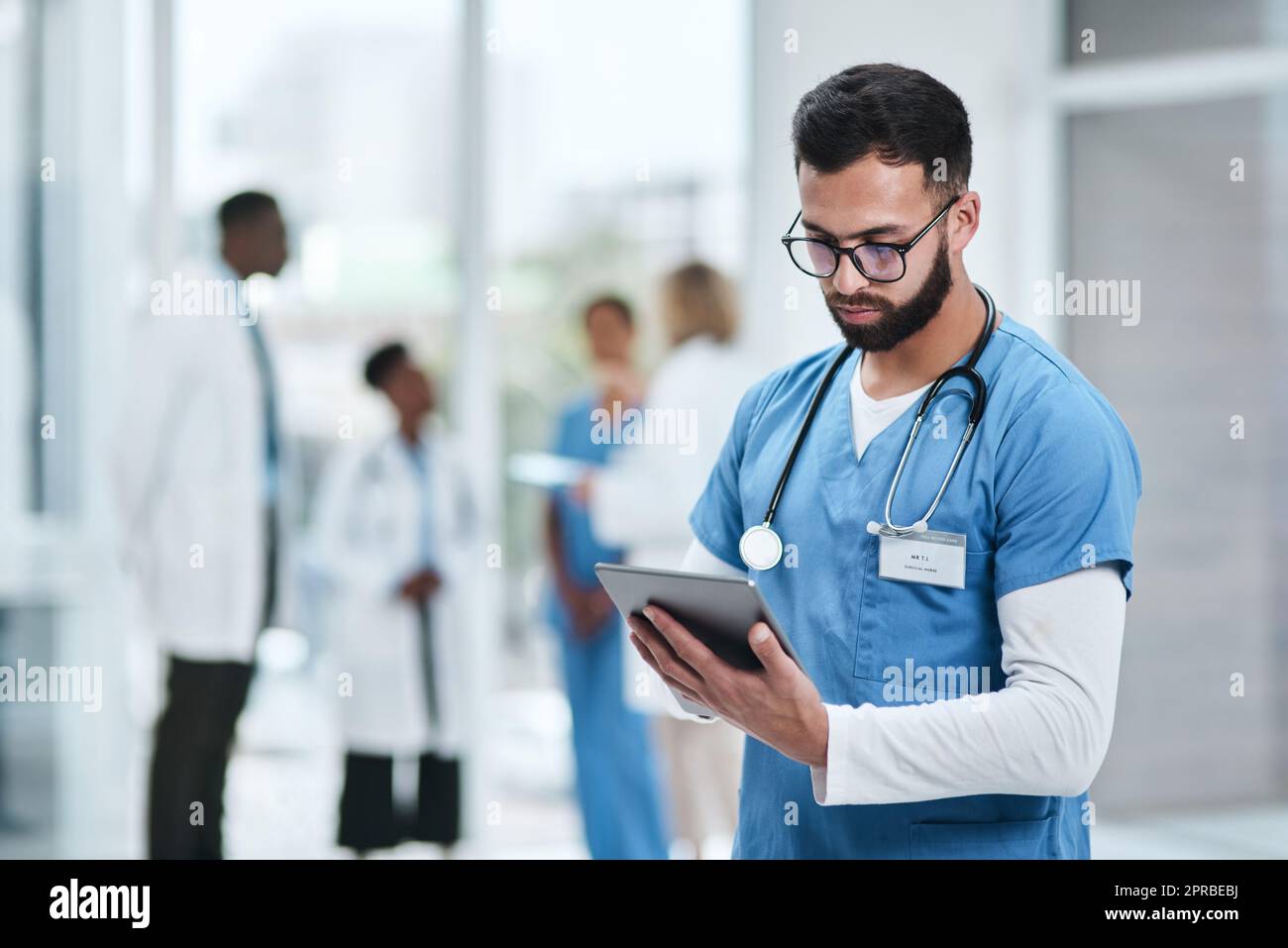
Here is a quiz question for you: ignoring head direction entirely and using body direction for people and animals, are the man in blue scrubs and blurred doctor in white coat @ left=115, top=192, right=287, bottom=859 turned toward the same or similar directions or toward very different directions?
very different directions

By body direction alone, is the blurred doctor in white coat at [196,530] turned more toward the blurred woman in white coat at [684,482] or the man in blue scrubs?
the blurred woman in white coat

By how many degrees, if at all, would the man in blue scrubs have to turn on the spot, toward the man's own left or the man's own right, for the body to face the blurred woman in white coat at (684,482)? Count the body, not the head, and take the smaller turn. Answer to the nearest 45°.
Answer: approximately 135° to the man's own right

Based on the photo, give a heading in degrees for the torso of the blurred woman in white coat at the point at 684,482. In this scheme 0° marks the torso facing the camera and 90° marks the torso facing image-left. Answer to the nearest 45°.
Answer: approximately 135°

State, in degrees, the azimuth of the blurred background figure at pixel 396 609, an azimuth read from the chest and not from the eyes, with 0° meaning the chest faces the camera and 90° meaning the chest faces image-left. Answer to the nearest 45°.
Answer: approximately 315°

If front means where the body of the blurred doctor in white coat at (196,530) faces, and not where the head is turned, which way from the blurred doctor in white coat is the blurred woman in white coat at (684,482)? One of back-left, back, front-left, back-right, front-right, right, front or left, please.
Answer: front

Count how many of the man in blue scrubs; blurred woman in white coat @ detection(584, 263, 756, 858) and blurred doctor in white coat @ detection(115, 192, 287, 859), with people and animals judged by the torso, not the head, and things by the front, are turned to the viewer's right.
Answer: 1

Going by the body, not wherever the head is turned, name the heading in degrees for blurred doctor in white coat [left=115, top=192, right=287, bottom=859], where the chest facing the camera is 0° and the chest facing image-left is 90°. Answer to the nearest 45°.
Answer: approximately 270°

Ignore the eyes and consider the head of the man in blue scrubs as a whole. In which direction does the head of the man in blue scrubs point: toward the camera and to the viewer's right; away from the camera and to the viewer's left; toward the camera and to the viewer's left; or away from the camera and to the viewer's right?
toward the camera and to the viewer's left

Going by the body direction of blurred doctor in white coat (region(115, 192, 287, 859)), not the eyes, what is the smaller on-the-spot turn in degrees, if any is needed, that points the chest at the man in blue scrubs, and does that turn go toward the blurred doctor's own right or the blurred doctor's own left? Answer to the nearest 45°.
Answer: approximately 90° to the blurred doctor's own right

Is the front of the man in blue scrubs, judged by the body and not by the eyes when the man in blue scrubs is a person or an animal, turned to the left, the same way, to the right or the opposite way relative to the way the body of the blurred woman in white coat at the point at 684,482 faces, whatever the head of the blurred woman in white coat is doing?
to the left

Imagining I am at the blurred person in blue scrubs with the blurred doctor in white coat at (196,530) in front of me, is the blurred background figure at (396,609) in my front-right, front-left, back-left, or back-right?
front-right
